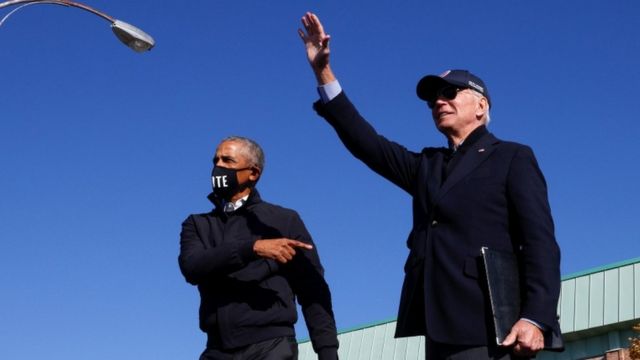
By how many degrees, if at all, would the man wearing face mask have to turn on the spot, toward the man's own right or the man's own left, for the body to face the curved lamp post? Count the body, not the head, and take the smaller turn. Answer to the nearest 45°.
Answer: approximately 135° to the man's own right

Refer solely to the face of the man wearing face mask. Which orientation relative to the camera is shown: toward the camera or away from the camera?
toward the camera

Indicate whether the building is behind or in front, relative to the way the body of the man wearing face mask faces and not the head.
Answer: behind

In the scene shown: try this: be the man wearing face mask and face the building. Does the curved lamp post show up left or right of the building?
left
